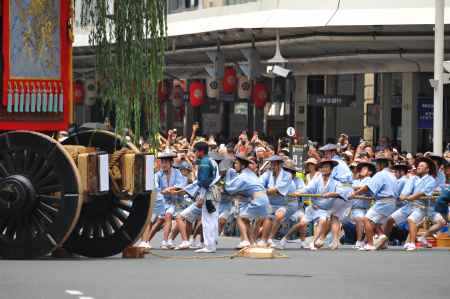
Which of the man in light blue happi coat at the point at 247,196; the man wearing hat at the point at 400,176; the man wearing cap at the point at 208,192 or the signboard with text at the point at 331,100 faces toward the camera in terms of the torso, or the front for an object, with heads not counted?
the signboard with text
